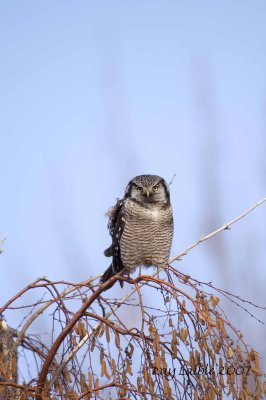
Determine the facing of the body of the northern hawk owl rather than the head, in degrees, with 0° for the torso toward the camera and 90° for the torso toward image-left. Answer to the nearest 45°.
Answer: approximately 315°
